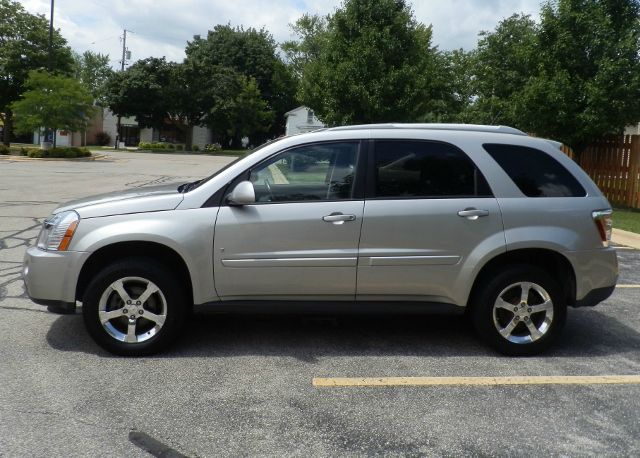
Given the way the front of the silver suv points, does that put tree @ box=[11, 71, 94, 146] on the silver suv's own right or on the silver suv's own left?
on the silver suv's own right

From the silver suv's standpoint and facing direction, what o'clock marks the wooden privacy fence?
The wooden privacy fence is roughly at 4 o'clock from the silver suv.

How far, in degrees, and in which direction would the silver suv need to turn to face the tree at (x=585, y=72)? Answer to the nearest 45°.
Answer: approximately 135° to its right

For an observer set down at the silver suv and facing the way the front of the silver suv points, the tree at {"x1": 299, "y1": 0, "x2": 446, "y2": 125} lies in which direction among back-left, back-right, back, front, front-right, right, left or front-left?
right

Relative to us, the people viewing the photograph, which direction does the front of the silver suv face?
facing to the left of the viewer

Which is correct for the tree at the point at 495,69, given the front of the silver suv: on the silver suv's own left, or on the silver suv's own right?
on the silver suv's own right

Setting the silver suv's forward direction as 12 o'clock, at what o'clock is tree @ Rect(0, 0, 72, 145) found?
The tree is roughly at 2 o'clock from the silver suv.
